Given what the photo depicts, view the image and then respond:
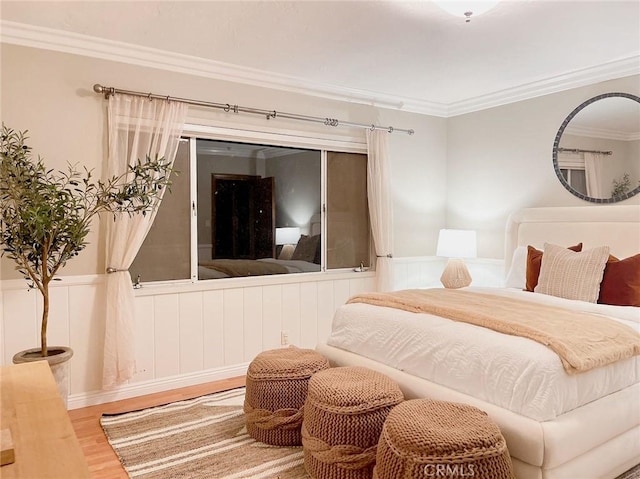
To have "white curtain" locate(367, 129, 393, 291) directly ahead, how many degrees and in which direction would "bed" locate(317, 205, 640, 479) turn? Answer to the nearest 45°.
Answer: approximately 90° to its right

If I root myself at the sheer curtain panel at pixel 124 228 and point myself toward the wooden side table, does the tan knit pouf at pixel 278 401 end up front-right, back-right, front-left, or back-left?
front-left

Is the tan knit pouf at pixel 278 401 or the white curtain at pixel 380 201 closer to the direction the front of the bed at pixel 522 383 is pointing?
the tan knit pouf

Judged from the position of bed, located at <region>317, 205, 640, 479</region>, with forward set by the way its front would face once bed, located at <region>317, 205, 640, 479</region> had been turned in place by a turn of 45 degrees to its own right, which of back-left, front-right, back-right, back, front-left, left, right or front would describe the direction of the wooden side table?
front-left

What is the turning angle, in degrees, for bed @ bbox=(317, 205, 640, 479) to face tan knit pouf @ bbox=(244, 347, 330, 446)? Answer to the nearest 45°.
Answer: approximately 45° to its right

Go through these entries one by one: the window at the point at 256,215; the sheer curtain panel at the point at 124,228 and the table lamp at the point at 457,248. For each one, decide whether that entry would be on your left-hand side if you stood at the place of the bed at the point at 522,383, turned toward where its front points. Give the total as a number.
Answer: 0

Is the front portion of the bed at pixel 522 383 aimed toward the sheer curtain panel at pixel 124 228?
no

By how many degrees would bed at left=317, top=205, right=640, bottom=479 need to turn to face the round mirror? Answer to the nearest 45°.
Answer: approximately 135° to its right

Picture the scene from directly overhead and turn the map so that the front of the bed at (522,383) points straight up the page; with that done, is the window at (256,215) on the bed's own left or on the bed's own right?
on the bed's own right

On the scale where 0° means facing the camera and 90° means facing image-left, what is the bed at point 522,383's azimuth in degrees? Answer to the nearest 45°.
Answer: approximately 45°

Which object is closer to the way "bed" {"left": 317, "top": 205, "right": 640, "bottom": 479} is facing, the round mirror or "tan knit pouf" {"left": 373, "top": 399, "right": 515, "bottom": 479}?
the tan knit pouf

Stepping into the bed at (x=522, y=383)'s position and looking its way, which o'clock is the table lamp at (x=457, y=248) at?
The table lamp is roughly at 4 o'clock from the bed.

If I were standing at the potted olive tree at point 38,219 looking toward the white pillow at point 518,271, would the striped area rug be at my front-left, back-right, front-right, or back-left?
front-right
